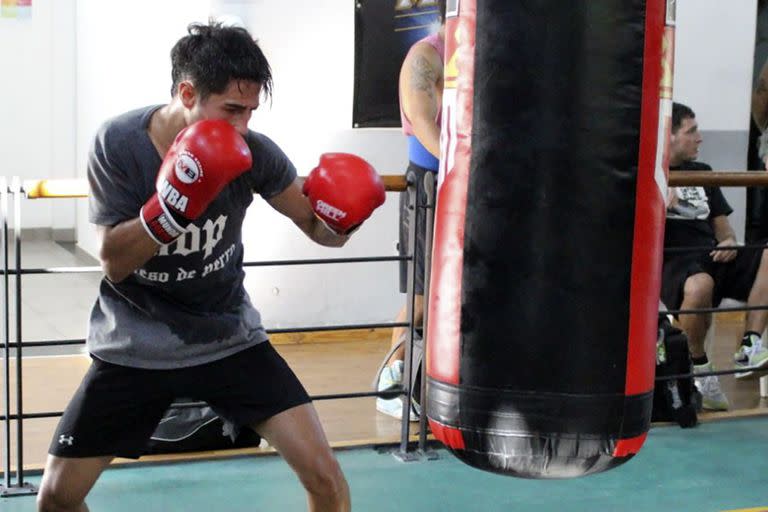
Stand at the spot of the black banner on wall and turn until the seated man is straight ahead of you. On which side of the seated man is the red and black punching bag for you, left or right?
right

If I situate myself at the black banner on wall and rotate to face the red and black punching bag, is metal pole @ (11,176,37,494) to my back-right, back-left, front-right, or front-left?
front-right

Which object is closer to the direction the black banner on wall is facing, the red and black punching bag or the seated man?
the red and black punching bag

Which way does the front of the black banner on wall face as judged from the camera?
facing the viewer

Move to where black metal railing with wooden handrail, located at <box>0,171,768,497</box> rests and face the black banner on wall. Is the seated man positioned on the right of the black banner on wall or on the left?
right

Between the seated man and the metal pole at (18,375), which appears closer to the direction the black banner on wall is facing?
the metal pole

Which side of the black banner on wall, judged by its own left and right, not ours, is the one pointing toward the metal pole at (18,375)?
front

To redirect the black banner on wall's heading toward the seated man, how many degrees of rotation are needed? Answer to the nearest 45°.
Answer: approximately 45° to its left

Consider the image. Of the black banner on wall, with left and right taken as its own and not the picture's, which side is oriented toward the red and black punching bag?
front

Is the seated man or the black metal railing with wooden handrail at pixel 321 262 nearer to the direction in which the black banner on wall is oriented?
the black metal railing with wooden handrail

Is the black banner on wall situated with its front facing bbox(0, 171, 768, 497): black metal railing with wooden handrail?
yes

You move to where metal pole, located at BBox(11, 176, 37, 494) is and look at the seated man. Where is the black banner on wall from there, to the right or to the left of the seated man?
left
